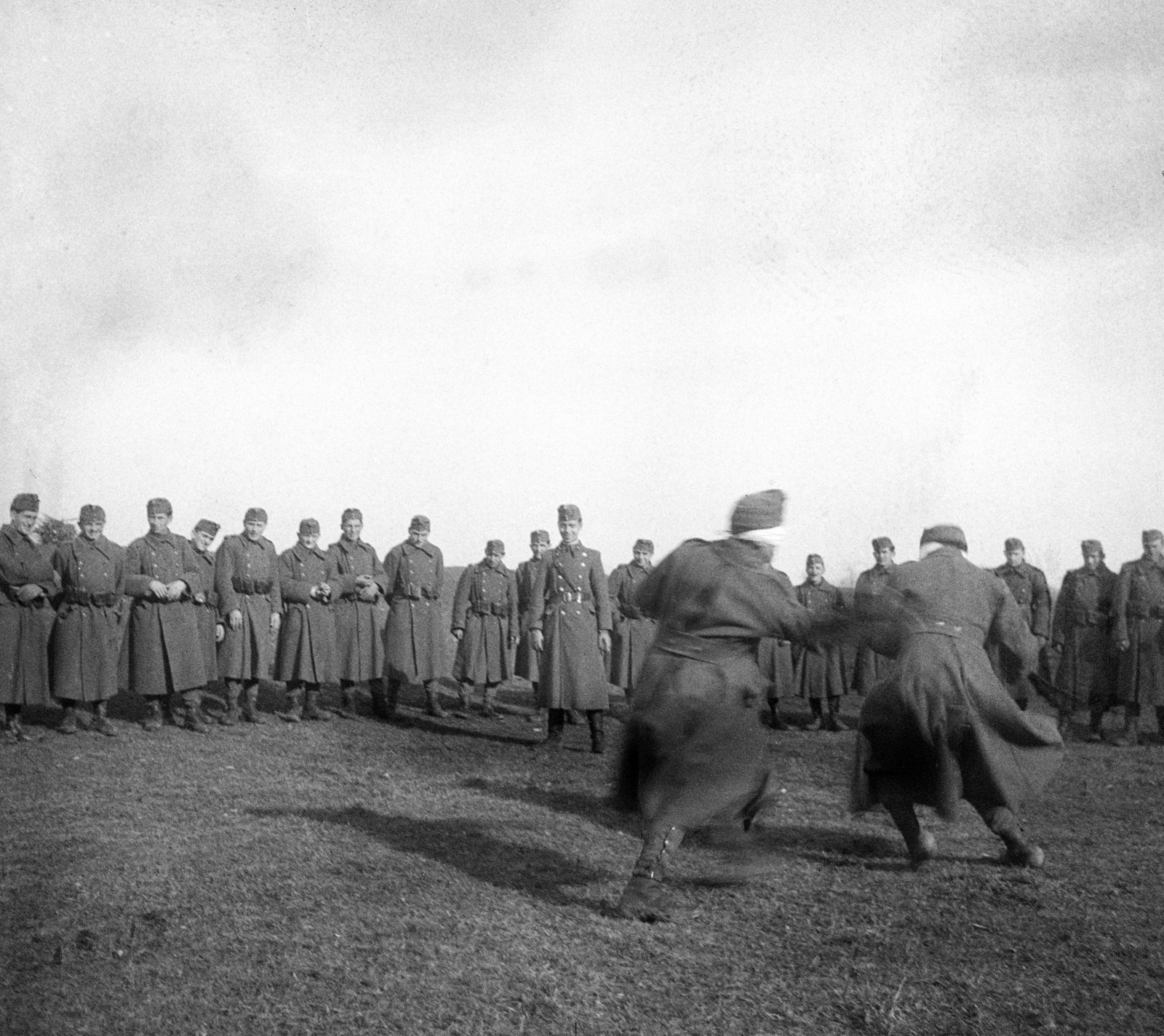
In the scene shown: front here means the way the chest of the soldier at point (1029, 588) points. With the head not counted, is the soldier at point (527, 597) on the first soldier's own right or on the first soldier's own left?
on the first soldier's own right

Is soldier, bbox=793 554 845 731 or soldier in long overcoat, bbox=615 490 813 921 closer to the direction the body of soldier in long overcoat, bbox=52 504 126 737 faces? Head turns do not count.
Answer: the soldier in long overcoat

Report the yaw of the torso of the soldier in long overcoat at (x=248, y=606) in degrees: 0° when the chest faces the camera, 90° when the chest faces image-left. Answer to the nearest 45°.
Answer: approximately 0°

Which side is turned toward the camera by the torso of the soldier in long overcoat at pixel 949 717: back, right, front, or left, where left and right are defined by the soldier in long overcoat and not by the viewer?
back

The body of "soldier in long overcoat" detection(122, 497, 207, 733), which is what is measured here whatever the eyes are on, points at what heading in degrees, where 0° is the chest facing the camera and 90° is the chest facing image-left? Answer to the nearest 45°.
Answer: approximately 0°

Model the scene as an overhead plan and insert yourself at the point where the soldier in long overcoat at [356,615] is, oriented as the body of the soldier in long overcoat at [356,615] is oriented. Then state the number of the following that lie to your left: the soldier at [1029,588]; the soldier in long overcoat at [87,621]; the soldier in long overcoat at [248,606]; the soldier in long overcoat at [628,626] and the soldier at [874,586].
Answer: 3

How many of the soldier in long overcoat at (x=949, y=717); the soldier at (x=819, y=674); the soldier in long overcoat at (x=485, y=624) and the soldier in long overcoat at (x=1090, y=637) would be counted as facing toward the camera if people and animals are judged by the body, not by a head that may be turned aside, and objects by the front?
3

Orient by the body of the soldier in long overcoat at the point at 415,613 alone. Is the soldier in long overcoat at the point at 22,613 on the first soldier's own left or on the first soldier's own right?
on the first soldier's own right

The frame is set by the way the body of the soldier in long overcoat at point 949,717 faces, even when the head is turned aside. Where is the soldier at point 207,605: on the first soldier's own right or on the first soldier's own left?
on the first soldier's own left

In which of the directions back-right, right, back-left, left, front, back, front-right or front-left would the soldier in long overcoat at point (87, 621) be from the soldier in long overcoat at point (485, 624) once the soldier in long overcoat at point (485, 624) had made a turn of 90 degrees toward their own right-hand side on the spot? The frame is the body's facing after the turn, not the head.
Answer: front-left

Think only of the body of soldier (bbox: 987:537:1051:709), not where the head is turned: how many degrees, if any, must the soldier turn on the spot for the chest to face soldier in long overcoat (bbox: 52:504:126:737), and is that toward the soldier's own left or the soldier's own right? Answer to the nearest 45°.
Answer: approximately 45° to the soldier's own right
